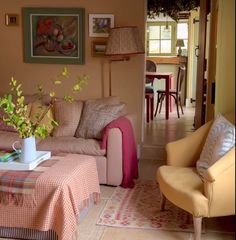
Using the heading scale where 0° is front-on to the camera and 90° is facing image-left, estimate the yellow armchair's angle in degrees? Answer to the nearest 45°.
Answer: approximately 45°

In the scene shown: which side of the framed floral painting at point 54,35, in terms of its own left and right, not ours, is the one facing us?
front

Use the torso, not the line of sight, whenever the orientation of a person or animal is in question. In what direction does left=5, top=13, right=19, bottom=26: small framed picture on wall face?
toward the camera

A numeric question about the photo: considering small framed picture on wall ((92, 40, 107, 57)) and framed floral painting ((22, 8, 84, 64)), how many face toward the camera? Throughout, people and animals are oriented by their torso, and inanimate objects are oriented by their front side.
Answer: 2

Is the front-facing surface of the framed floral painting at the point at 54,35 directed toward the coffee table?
yes

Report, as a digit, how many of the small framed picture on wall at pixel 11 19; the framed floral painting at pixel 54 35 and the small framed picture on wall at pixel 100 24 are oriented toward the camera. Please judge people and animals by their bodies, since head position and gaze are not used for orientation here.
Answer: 3

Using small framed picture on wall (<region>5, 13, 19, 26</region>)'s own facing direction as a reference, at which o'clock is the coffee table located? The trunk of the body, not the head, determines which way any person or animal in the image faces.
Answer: The coffee table is roughly at 12 o'clock from the small framed picture on wall.

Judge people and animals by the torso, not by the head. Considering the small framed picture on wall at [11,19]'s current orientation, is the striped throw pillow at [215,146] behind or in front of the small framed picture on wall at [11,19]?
in front

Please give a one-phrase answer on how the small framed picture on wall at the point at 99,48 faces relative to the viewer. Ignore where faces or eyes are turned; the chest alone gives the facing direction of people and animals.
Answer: facing the viewer

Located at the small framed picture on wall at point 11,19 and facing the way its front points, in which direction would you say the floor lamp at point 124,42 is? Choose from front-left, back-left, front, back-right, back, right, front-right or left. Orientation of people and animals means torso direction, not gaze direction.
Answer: front-left

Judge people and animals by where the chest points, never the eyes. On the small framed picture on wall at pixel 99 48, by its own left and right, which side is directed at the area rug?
front
